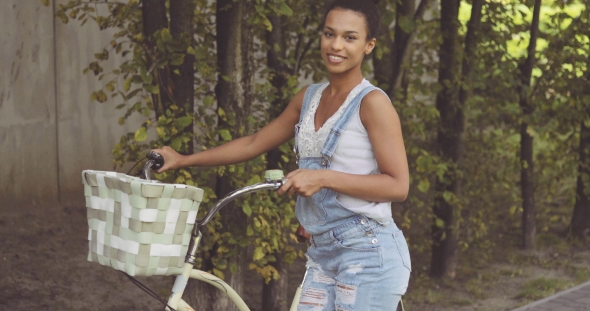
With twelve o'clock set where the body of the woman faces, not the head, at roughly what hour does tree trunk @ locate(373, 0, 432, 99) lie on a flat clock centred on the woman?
The tree trunk is roughly at 5 o'clock from the woman.

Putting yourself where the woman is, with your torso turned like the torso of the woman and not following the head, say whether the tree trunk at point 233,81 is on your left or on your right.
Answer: on your right

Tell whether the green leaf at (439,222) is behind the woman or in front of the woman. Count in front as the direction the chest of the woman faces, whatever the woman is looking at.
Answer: behind

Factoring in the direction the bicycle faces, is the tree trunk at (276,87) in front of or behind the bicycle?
behind

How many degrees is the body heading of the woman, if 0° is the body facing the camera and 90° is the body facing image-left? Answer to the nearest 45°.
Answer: approximately 45°

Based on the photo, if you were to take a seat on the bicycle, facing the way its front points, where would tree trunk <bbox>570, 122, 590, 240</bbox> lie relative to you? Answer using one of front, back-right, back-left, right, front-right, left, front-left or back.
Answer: back

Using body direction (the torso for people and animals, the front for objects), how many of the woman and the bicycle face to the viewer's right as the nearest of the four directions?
0

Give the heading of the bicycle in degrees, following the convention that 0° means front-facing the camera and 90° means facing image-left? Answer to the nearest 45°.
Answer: approximately 45°

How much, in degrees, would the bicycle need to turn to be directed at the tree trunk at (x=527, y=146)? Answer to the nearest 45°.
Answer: approximately 180°
